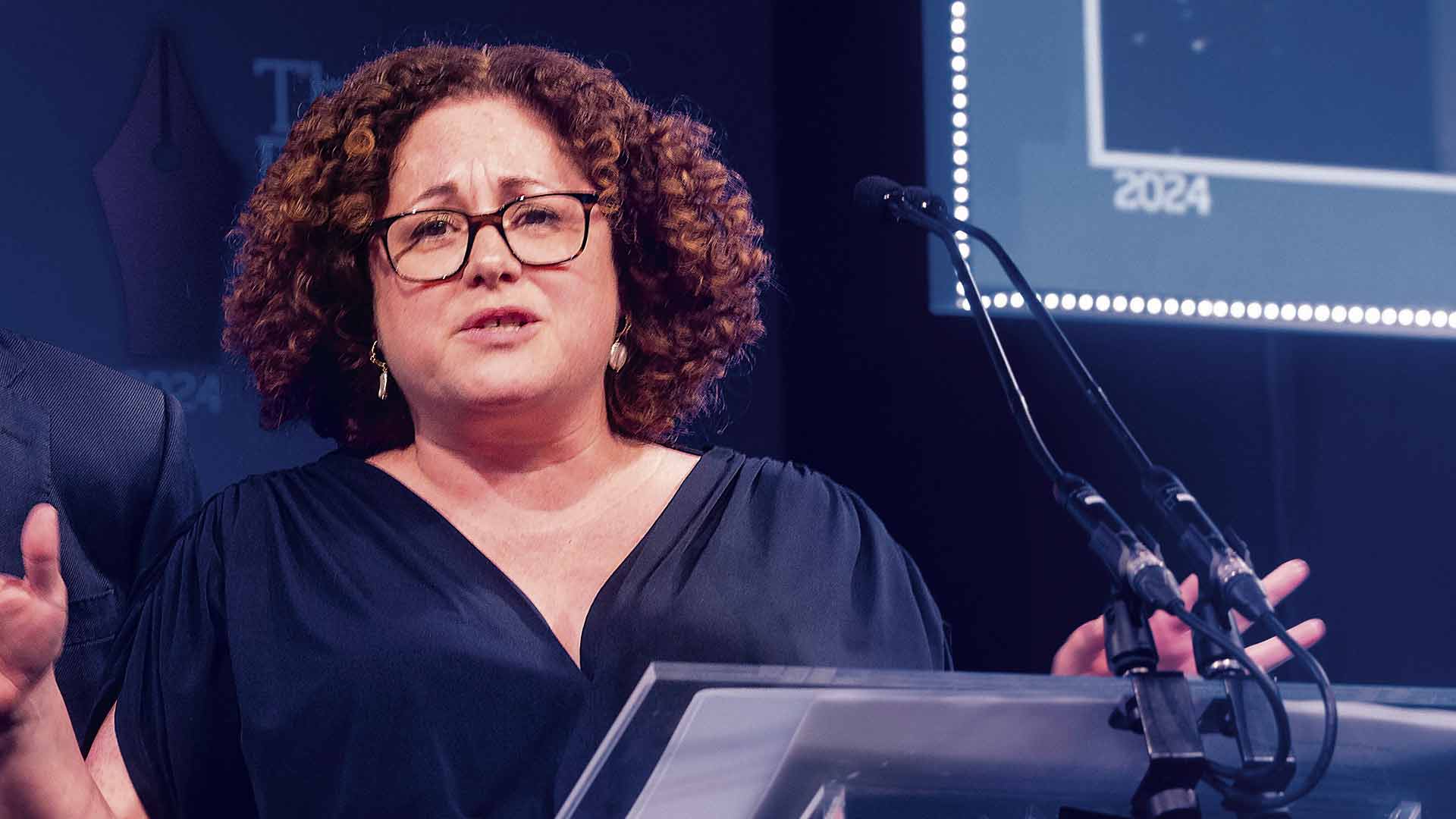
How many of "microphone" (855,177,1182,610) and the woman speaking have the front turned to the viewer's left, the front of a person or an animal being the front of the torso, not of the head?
1

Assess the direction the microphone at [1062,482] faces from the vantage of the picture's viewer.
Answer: facing to the left of the viewer

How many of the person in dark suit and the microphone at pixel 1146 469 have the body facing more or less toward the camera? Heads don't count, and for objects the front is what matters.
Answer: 1

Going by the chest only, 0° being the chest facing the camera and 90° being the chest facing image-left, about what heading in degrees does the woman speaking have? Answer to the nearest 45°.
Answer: approximately 0°

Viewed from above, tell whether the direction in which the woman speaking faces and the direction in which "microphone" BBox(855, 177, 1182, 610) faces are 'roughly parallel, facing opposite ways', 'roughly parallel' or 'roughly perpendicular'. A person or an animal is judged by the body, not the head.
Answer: roughly perpendicular

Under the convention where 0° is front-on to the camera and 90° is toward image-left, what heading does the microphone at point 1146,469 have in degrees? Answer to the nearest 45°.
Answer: approximately 90°

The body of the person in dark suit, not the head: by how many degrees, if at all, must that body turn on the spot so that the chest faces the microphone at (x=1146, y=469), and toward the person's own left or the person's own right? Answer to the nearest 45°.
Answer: approximately 45° to the person's own left
